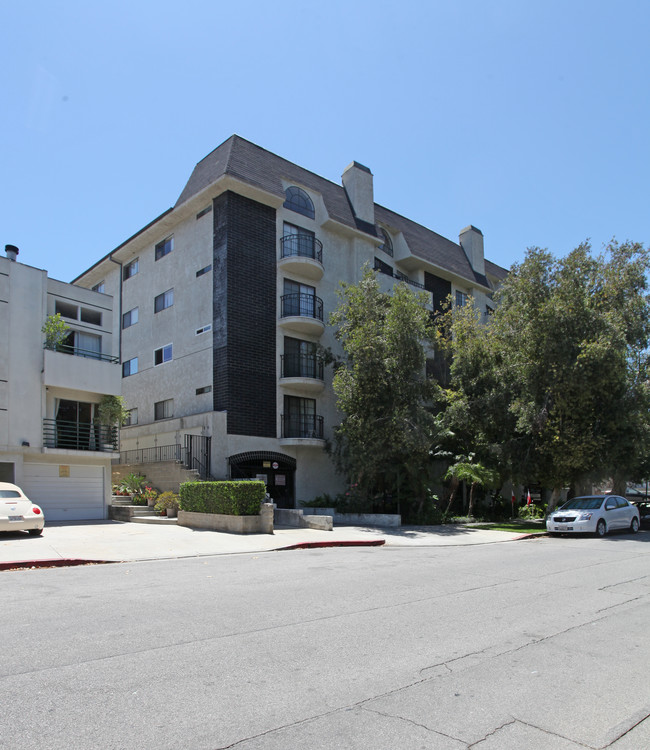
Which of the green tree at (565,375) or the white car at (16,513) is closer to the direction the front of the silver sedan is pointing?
the white car

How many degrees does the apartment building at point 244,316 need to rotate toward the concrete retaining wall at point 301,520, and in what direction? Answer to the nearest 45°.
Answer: approximately 45° to its right

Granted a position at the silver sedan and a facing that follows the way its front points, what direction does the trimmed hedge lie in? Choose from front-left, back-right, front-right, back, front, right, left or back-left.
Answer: front

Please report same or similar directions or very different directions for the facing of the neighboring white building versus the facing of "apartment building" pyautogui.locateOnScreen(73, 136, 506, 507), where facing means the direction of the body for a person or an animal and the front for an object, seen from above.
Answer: same or similar directions

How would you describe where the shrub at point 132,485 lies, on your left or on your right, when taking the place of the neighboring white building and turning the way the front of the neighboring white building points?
on your left

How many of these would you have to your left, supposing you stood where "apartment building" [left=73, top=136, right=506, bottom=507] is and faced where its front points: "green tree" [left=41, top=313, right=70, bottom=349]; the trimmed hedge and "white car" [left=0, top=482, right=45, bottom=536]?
0

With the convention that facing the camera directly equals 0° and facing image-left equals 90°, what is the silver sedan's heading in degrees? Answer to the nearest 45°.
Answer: approximately 45°

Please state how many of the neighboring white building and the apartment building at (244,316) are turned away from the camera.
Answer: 0

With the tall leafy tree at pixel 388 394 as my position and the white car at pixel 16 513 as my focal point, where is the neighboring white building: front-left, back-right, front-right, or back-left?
front-right

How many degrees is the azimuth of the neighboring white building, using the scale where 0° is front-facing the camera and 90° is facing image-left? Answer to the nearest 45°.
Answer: approximately 315°
